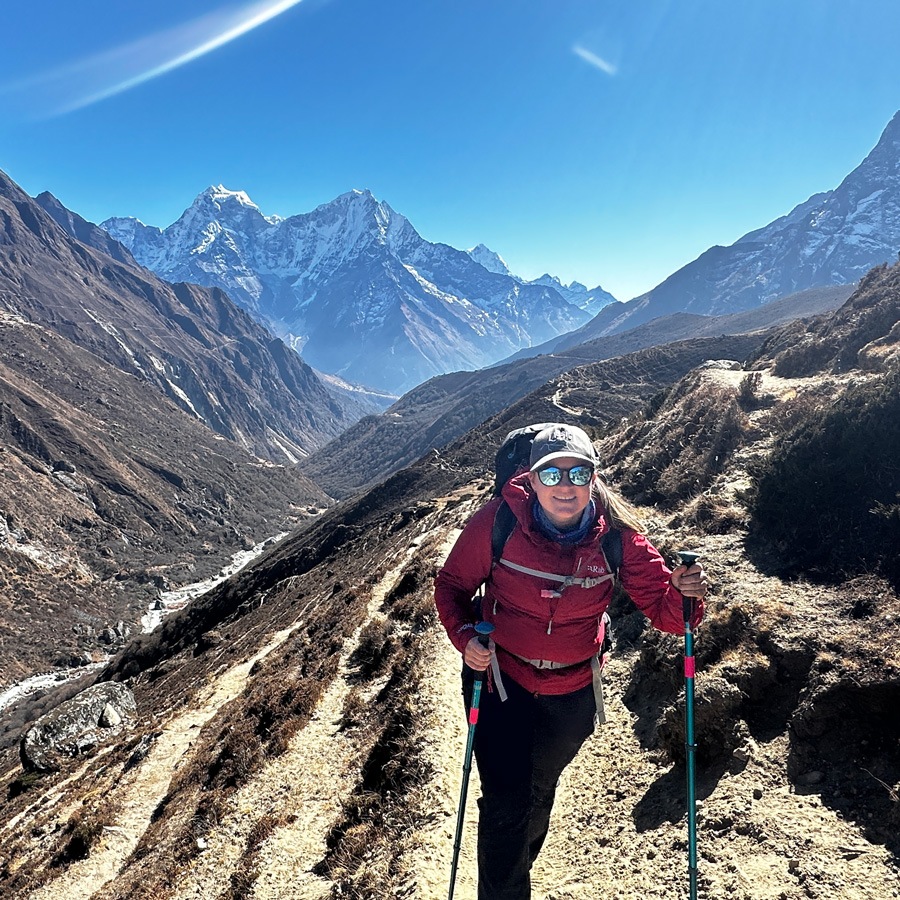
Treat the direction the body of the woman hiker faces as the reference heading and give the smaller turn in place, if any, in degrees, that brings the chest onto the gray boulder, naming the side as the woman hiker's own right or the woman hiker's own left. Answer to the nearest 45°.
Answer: approximately 135° to the woman hiker's own right

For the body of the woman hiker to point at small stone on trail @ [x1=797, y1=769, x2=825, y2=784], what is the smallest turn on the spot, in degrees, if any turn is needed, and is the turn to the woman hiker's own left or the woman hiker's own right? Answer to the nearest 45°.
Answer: approximately 135° to the woman hiker's own left

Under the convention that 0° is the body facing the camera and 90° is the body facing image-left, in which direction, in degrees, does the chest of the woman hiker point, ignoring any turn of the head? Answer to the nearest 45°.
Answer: approximately 0°
